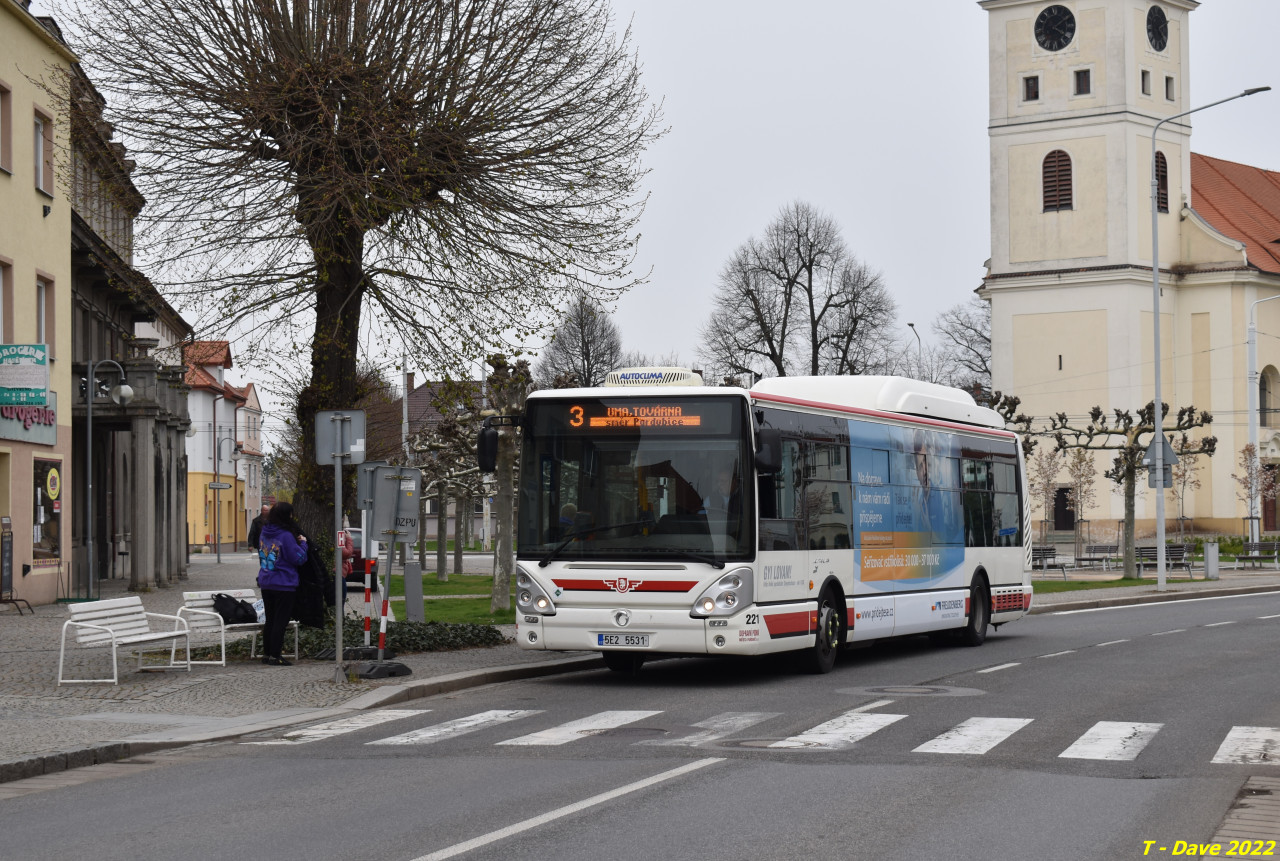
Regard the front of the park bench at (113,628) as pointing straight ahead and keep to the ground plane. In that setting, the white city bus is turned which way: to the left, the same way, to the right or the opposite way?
to the right

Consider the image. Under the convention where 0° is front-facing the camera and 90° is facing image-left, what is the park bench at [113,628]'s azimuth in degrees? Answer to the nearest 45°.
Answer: approximately 315°

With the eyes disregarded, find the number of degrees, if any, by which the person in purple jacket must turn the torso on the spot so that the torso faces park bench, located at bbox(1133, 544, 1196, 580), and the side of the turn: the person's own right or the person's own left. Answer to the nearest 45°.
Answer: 0° — they already face it

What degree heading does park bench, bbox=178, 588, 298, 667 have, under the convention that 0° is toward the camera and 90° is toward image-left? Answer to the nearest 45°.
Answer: approximately 315°

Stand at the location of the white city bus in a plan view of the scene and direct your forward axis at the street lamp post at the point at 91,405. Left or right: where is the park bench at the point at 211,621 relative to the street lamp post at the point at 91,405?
left

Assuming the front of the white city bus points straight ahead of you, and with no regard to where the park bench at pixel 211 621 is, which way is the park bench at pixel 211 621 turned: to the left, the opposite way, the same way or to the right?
to the left

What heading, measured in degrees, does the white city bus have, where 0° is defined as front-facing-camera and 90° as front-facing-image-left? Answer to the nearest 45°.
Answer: approximately 45°

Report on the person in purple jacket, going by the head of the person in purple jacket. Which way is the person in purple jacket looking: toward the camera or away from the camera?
away from the camera
